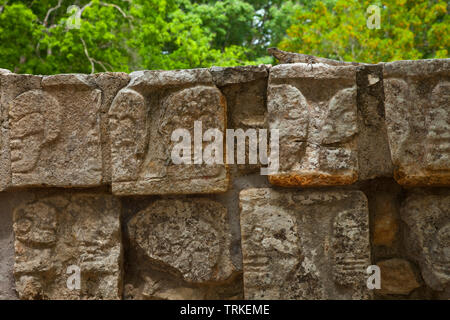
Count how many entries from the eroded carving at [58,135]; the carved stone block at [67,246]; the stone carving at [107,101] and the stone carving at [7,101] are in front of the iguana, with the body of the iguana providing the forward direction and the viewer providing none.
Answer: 4

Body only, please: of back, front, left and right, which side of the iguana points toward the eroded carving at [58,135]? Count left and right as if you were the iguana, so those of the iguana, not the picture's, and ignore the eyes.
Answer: front

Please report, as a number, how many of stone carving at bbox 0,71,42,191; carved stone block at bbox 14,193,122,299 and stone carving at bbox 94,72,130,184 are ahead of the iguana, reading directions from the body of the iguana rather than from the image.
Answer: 3

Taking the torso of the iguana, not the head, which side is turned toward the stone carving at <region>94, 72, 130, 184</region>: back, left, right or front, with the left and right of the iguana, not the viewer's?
front

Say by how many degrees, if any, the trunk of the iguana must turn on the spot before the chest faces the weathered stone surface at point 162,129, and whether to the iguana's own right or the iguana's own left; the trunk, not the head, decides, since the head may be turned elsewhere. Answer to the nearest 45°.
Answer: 0° — it already faces it

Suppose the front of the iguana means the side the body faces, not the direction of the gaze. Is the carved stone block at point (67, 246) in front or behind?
in front

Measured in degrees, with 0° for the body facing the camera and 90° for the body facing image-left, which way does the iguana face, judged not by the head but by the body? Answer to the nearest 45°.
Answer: approximately 90°
